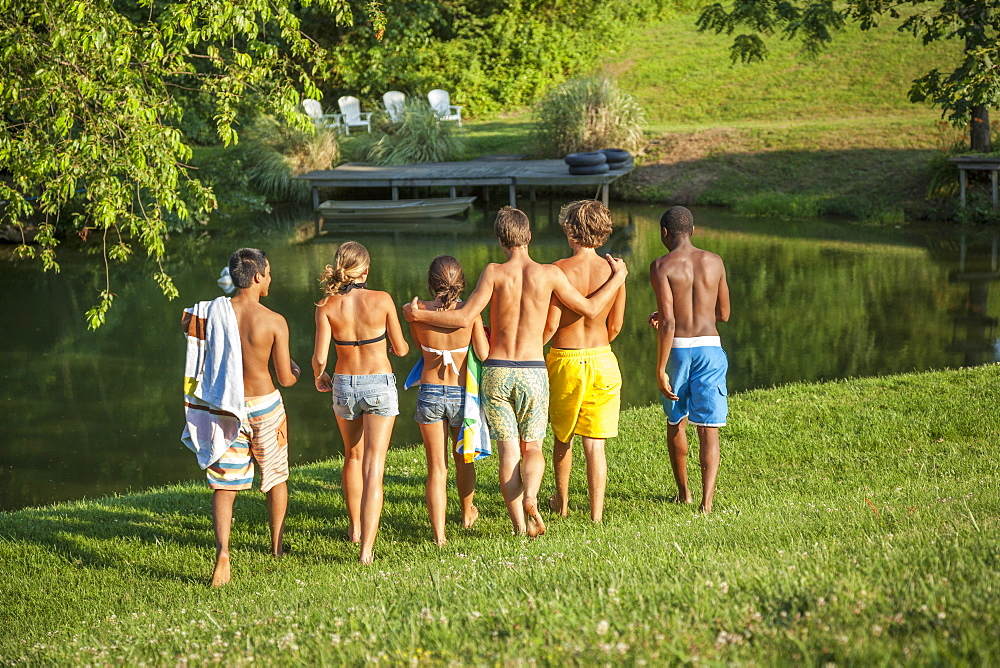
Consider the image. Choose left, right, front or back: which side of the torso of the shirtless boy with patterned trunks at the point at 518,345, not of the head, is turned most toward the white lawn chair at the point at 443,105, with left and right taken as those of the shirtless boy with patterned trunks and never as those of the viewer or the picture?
front

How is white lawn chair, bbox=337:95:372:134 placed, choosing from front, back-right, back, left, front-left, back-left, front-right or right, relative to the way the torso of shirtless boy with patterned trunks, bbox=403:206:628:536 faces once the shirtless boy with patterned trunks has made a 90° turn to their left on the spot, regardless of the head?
right

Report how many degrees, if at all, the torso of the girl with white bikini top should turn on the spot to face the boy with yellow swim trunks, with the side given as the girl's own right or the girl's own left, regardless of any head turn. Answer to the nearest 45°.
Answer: approximately 90° to the girl's own right

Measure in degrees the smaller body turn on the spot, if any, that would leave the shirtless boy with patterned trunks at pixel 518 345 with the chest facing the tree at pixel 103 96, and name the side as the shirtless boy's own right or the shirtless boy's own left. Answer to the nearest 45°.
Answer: approximately 45° to the shirtless boy's own left

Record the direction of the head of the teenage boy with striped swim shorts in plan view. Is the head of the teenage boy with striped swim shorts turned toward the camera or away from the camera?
away from the camera

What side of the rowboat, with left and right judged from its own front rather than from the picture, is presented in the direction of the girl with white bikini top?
right

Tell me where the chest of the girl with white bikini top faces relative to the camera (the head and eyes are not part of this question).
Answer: away from the camera

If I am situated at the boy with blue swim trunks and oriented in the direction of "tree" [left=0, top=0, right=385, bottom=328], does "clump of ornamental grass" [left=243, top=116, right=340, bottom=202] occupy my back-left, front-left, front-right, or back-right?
front-right

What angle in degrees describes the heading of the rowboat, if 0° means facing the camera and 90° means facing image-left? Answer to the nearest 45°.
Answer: approximately 270°

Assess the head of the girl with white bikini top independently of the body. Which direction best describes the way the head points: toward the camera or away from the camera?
away from the camera

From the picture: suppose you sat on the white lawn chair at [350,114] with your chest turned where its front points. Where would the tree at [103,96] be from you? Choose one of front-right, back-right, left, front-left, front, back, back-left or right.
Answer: front-right

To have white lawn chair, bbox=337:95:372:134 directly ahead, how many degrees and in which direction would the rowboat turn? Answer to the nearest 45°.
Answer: approximately 90° to its left

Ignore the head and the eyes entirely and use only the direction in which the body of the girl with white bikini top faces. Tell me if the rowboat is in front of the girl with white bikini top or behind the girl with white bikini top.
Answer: in front

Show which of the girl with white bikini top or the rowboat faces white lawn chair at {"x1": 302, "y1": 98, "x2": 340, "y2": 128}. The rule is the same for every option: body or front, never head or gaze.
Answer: the girl with white bikini top

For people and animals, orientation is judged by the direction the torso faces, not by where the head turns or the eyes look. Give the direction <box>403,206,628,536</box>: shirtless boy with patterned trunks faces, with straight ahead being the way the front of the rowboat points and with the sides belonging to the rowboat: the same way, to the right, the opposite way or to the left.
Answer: to the left

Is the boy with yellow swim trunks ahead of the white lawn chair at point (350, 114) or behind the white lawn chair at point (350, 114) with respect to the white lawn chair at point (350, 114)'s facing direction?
ahead

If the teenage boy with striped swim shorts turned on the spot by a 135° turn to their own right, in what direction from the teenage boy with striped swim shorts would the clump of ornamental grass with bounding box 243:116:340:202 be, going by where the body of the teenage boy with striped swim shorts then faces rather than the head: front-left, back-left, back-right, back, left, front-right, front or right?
back

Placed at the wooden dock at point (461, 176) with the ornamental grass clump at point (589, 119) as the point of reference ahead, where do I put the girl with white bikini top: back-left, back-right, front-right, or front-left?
back-right
